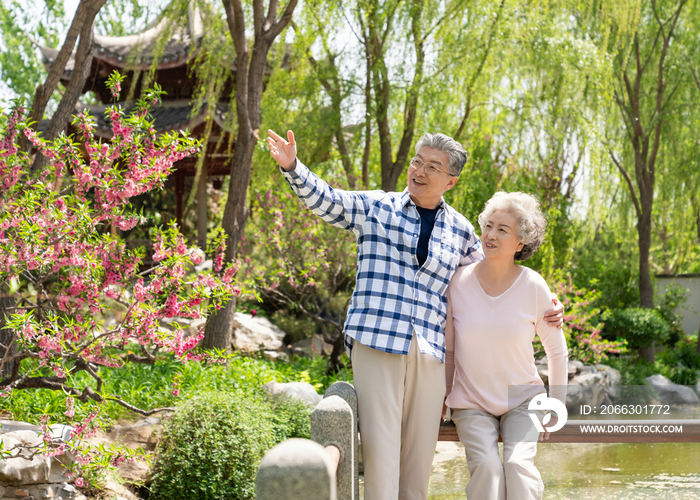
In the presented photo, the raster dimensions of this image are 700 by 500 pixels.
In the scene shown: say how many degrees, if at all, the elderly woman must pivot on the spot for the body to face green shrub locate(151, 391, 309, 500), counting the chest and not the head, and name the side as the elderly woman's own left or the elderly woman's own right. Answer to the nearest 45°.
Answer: approximately 135° to the elderly woman's own right

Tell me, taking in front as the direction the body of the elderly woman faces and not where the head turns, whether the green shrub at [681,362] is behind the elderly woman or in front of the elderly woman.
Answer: behind

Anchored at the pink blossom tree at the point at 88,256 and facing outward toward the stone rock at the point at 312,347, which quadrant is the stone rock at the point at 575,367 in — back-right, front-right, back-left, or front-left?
front-right

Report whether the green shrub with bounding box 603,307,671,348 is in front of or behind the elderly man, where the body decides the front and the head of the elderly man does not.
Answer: behind

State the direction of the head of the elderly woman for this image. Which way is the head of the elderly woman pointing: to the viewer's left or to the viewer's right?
to the viewer's left

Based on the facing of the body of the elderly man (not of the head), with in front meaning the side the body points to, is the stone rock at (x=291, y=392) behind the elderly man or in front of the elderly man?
behind

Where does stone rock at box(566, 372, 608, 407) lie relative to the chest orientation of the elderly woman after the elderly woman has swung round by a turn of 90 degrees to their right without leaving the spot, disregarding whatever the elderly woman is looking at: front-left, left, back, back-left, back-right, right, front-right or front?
right

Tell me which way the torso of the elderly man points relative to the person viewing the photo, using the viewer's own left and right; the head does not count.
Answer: facing the viewer

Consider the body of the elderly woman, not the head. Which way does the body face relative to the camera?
toward the camera

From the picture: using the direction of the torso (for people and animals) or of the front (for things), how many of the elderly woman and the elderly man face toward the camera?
2

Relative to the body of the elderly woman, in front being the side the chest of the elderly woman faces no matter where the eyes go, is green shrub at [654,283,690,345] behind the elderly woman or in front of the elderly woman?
behind
